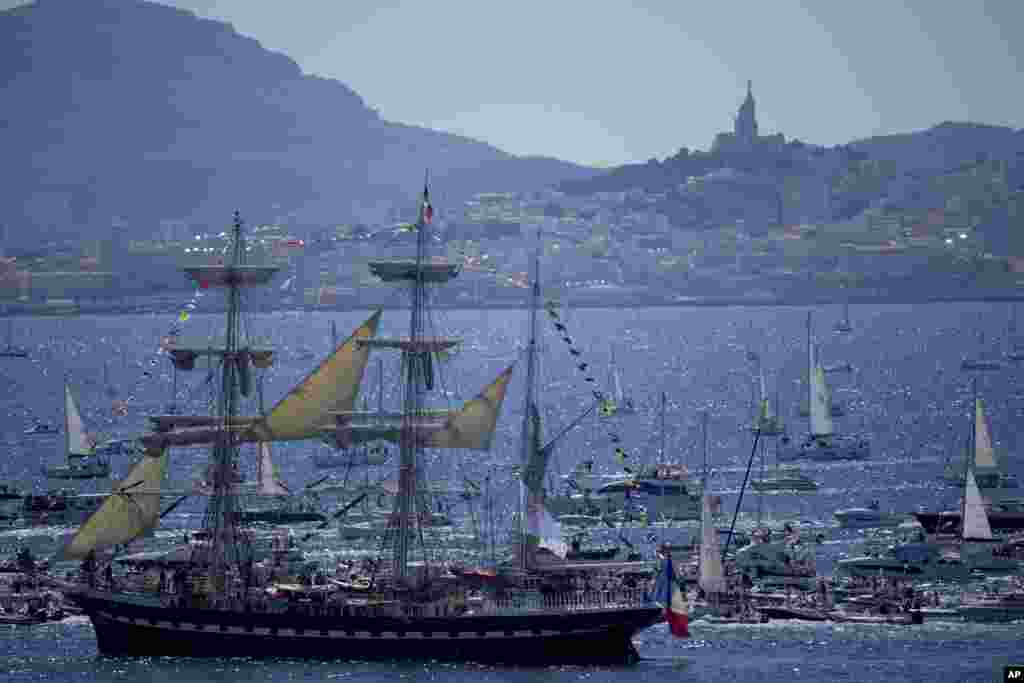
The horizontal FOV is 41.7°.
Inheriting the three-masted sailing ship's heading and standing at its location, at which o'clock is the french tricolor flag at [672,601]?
The french tricolor flag is roughly at 6 o'clock from the three-masted sailing ship.

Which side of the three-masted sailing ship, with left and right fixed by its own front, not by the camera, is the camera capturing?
left
